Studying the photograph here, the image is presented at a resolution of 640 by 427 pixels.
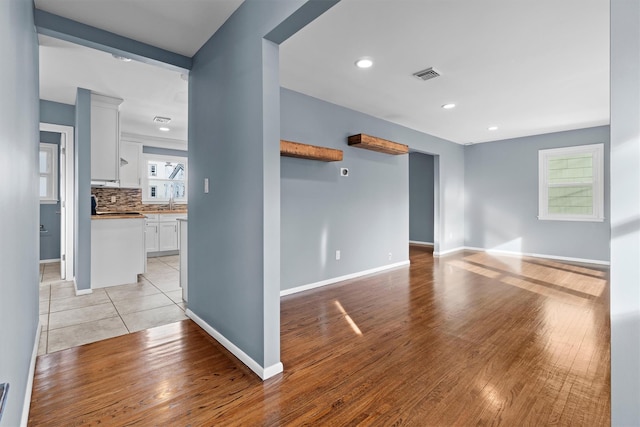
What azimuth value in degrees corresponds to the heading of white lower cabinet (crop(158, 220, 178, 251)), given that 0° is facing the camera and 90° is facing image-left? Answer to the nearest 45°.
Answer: approximately 0°

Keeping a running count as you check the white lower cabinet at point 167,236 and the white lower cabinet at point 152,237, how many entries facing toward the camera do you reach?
2

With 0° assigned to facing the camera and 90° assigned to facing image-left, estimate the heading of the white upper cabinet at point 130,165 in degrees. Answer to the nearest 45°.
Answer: approximately 0°
